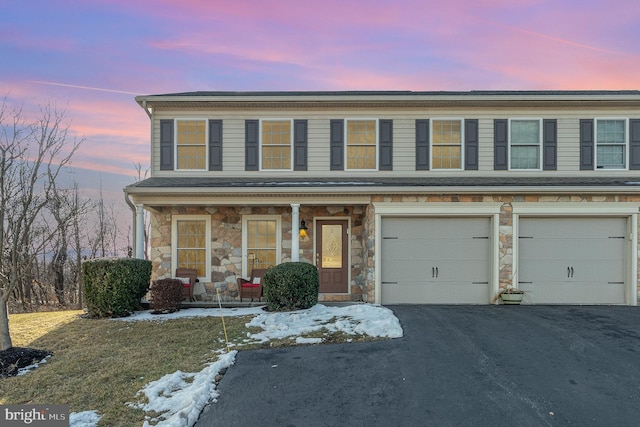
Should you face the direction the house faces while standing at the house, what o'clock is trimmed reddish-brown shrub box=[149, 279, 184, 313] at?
The trimmed reddish-brown shrub is roughly at 2 o'clock from the house.

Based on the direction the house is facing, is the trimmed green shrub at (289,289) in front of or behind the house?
in front

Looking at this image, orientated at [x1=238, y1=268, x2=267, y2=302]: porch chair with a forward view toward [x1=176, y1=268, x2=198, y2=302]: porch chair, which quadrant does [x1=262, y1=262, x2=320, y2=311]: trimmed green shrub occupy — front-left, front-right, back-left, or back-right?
back-left

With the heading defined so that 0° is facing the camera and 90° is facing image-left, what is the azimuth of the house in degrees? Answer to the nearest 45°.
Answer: approximately 0°

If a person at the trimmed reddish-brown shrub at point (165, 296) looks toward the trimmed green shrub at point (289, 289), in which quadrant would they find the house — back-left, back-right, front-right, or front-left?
front-left
